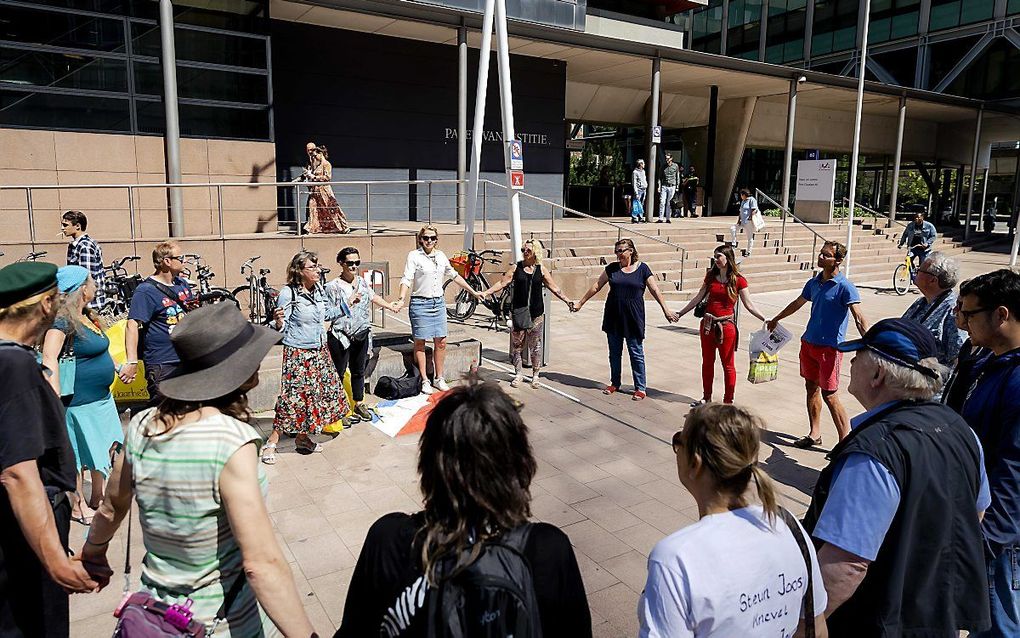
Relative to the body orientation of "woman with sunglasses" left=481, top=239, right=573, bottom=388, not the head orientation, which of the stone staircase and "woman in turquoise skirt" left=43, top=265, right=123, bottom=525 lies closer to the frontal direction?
the woman in turquoise skirt

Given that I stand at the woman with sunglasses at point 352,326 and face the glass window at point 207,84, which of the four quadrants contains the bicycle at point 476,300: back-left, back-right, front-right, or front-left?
front-right

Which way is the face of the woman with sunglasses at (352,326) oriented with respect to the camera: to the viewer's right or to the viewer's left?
to the viewer's right

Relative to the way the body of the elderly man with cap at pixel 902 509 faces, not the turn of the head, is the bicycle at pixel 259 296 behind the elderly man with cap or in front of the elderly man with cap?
in front

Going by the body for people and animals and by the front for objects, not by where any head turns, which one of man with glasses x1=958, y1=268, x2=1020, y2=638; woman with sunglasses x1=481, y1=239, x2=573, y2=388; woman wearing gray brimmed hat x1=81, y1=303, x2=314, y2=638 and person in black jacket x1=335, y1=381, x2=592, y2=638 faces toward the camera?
the woman with sunglasses

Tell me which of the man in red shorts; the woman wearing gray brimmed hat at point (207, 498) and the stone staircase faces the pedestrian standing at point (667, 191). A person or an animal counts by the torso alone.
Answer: the woman wearing gray brimmed hat

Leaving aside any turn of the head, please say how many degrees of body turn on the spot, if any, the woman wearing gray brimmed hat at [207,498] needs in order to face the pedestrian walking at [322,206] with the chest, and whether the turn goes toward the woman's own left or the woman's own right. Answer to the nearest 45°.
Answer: approximately 45° to the woman's own left

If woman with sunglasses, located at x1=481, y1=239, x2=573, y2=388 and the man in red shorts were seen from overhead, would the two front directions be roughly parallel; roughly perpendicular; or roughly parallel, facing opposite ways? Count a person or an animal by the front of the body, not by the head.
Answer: roughly perpendicular

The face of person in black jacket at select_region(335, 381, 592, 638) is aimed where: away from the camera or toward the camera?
away from the camera

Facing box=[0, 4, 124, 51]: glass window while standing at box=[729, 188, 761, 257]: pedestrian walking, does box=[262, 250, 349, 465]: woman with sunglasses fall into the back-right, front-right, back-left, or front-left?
front-left

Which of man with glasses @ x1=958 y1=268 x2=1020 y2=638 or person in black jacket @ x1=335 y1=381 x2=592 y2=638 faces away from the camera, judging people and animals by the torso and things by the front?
the person in black jacket

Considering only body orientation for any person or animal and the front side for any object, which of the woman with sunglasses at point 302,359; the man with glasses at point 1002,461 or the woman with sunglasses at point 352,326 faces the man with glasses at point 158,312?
the man with glasses at point 1002,461

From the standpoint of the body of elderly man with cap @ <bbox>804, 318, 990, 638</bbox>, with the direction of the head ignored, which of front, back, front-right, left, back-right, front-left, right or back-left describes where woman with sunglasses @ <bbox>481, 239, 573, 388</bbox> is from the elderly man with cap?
front

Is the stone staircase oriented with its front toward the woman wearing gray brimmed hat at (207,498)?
yes

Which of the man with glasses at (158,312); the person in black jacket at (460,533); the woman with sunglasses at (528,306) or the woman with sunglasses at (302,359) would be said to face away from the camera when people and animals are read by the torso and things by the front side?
the person in black jacket

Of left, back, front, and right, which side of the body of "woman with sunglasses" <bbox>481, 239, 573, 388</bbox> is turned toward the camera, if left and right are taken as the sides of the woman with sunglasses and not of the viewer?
front

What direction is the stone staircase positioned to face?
toward the camera

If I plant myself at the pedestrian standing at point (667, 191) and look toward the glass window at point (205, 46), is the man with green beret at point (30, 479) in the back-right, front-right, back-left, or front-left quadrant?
front-left

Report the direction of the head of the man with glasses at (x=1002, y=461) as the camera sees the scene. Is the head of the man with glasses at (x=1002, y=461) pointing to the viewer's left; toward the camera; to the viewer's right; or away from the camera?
to the viewer's left

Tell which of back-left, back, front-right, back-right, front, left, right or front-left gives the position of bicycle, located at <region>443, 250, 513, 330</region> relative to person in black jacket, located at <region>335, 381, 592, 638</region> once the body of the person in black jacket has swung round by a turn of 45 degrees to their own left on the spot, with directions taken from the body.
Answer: front-right

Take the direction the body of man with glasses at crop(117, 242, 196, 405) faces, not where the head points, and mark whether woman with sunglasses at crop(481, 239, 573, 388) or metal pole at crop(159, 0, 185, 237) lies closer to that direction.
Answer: the woman with sunglasses

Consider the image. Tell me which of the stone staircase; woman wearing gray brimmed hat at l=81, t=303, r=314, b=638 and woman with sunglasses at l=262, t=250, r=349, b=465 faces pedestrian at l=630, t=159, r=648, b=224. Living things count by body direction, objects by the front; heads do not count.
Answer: the woman wearing gray brimmed hat

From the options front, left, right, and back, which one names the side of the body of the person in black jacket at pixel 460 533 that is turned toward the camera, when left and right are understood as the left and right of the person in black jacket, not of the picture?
back
